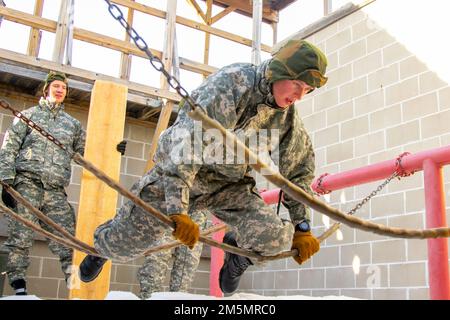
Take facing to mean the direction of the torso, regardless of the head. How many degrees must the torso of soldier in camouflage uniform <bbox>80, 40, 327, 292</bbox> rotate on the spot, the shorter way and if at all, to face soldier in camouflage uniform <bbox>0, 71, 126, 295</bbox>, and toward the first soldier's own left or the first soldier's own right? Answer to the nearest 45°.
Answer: approximately 180°

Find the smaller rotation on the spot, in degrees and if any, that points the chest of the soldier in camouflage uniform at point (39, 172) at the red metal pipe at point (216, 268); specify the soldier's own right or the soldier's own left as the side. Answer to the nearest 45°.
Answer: approximately 45° to the soldier's own left

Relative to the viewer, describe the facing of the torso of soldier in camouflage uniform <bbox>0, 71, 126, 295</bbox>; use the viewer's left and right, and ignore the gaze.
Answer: facing the viewer and to the right of the viewer

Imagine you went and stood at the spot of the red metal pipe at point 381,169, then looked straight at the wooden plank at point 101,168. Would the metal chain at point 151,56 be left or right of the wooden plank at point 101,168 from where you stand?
left

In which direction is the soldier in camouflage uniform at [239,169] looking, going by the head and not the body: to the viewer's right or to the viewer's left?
to the viewer's right

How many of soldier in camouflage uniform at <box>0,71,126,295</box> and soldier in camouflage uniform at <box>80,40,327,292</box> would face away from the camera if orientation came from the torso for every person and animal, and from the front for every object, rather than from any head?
0

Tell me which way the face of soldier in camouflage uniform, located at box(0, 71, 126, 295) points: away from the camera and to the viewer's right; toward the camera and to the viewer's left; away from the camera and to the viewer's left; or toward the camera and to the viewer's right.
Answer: toward the camera and to the viewer's right
